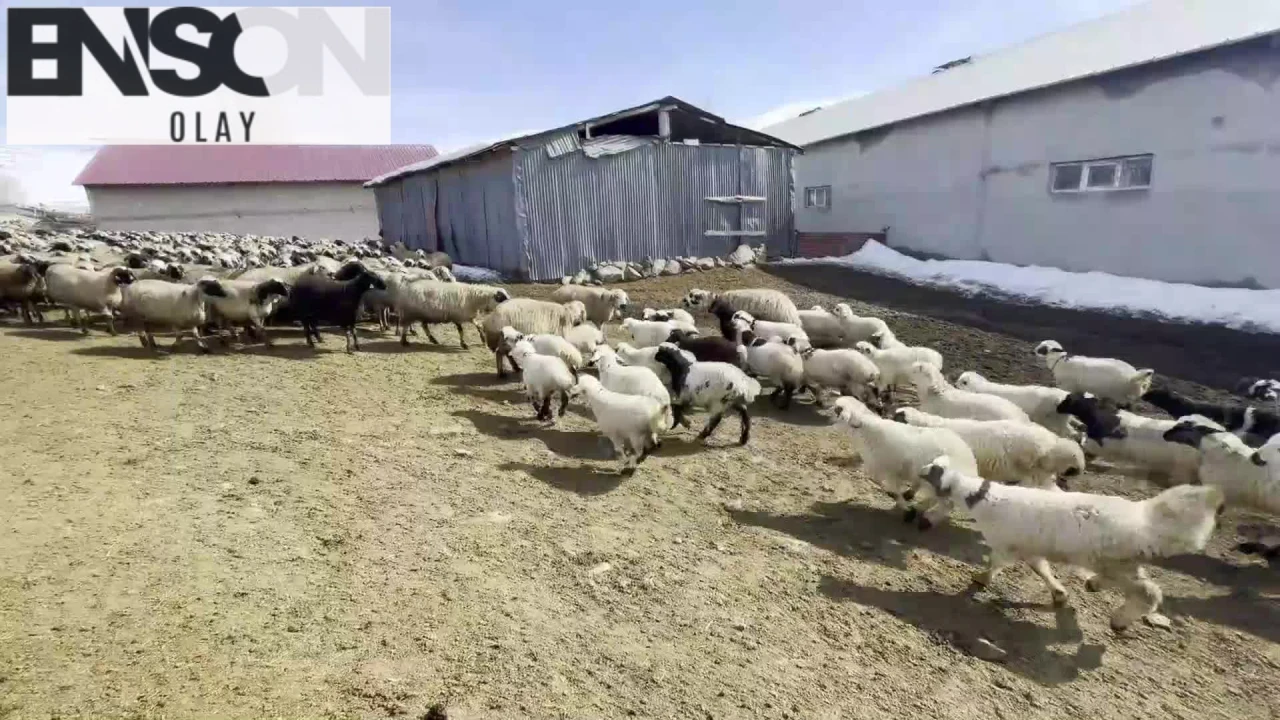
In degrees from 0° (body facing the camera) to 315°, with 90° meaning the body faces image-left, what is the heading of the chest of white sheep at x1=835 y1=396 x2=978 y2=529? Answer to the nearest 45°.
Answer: approximately 90°

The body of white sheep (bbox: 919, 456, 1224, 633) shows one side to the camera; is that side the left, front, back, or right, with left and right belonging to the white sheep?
left

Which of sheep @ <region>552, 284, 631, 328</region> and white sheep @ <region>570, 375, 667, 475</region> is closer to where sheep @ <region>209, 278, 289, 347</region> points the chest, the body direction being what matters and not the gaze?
the sheep

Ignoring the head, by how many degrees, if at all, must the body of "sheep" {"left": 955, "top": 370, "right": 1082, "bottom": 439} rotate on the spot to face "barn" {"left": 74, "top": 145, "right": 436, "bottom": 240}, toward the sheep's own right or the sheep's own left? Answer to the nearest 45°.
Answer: approximately 45° to the sheep's own right

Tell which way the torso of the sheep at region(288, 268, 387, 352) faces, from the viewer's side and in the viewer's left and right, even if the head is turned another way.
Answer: facing to the right of the viewer

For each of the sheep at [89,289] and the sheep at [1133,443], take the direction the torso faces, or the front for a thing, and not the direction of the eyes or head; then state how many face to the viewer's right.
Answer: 1

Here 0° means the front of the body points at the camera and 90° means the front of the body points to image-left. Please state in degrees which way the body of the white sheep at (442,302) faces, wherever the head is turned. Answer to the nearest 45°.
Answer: approximately 270°

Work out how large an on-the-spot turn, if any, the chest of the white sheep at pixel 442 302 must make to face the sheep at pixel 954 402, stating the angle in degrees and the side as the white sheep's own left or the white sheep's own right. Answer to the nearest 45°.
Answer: approximately 45° to the white sheep's own right

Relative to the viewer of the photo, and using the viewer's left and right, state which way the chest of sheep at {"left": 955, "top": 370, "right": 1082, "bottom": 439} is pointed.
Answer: facing to the left of the viewer
